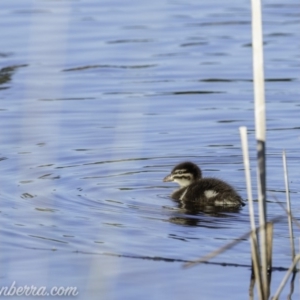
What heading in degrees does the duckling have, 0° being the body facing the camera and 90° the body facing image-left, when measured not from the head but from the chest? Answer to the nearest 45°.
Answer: approximately 90°
